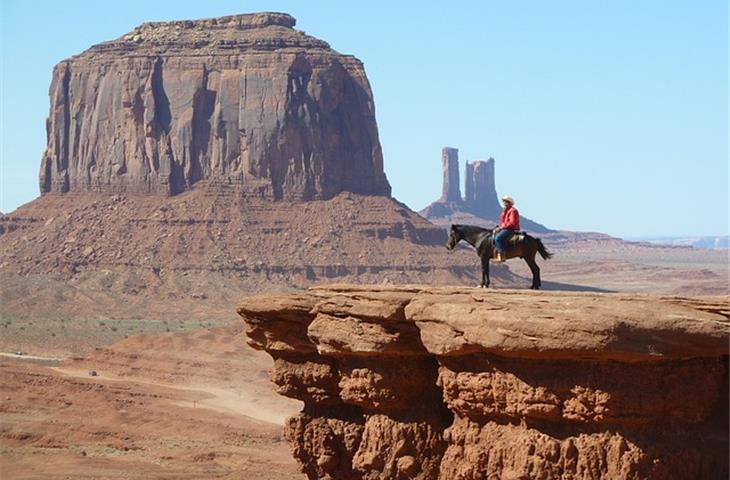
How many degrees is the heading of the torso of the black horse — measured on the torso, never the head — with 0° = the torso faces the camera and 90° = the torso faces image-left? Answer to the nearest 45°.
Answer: approximately 90°
